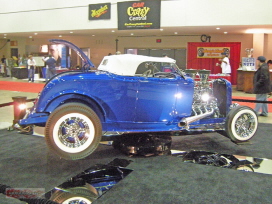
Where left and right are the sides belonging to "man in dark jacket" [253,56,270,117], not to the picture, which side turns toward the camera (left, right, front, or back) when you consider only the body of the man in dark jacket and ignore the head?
left

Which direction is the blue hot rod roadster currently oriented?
to the viewer's right

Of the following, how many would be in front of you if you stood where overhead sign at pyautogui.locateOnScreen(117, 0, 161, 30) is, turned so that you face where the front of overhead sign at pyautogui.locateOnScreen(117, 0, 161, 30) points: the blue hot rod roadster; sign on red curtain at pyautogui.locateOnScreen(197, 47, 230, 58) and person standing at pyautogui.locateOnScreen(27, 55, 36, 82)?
1

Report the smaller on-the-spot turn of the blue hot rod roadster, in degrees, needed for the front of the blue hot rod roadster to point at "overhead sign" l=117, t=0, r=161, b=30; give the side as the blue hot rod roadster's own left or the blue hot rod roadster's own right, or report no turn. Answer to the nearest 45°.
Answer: approximately 90° to the blue hot rod roadster's own left

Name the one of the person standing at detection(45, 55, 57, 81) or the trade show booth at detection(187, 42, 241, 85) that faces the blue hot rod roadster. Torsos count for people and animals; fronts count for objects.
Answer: the trade show booth

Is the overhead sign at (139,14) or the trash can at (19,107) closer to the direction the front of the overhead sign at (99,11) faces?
the trash can

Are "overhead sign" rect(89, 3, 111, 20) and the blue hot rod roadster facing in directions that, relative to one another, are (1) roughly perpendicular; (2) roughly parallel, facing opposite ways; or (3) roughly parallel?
roughly perpendicular

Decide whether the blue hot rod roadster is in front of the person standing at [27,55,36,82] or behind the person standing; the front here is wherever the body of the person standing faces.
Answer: in front
